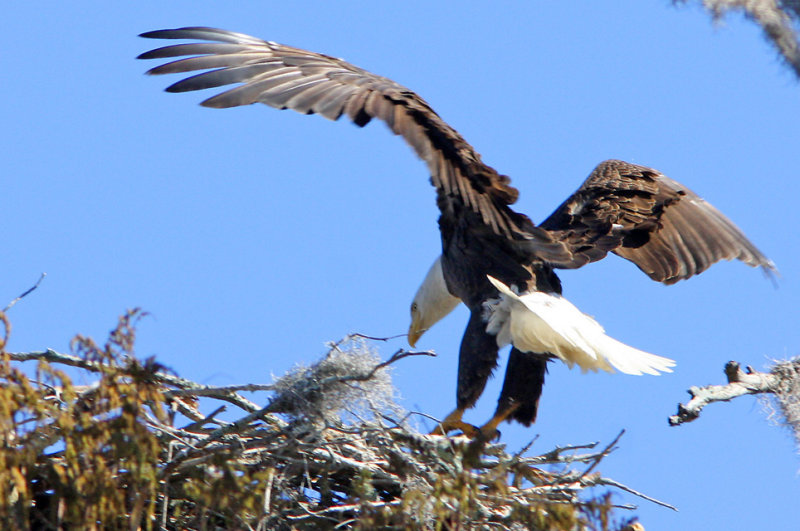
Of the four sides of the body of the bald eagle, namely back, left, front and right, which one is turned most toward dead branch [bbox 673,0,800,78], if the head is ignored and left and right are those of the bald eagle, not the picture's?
back

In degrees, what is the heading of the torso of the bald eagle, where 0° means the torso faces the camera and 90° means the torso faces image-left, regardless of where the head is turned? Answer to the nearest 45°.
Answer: approximately 135°
